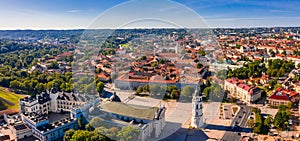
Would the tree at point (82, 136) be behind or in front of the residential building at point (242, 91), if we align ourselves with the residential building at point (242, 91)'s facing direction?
in front

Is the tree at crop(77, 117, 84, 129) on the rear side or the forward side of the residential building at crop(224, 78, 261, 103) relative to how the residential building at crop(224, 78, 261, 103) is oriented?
on the forward side

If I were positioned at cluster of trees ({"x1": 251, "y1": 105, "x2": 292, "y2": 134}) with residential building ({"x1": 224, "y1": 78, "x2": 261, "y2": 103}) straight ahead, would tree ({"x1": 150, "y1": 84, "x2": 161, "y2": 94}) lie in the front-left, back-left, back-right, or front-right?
front-left

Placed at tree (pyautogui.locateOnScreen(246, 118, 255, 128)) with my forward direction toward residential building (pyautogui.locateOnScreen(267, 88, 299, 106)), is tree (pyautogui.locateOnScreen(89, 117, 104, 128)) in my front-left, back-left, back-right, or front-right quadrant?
back-left

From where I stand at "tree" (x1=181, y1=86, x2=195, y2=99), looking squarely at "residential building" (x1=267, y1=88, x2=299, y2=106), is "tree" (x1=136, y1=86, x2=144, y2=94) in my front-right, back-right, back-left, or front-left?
back-left

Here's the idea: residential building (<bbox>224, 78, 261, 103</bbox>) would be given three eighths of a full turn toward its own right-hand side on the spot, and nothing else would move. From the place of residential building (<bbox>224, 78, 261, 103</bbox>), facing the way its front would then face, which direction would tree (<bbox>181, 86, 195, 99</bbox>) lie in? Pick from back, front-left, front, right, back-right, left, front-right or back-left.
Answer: back-left

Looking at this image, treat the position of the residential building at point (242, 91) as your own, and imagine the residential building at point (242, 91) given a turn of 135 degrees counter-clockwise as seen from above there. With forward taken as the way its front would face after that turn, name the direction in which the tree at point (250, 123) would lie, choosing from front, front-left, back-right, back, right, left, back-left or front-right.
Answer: right

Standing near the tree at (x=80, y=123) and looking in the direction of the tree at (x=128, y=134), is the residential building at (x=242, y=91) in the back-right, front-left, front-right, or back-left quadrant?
front-left

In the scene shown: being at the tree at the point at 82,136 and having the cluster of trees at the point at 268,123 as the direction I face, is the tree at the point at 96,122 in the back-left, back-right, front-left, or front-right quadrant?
front-left

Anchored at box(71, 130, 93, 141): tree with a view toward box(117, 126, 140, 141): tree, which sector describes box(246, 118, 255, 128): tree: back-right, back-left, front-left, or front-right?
front-left

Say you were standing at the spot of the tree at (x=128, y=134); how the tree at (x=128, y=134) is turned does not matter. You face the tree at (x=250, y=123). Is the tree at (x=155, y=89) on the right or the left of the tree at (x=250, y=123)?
left

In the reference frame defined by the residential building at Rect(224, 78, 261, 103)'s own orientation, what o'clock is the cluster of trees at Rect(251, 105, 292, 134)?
The cluster of trees is roughly at 10 o'clock from the residential building.

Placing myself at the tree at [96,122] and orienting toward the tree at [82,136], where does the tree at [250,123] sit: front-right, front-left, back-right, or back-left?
back-left

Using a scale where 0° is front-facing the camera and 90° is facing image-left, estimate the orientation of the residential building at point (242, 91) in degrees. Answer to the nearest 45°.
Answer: approximately 45°
